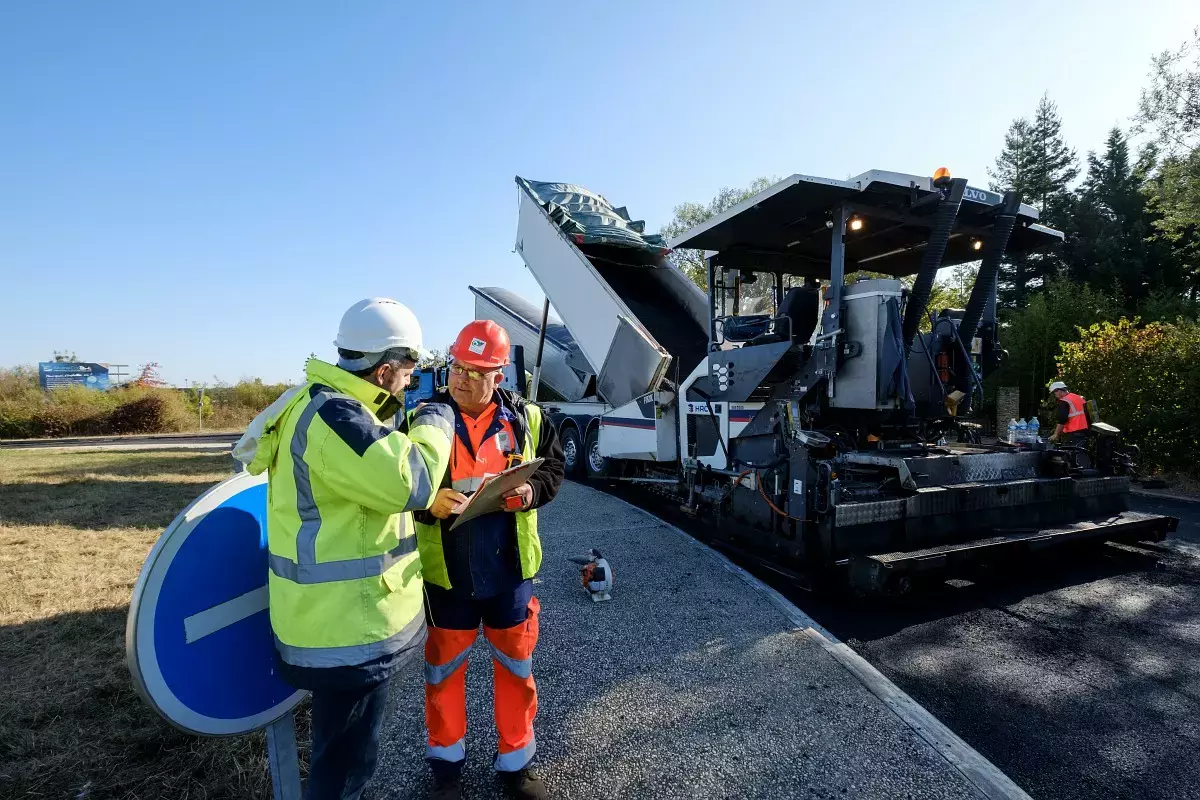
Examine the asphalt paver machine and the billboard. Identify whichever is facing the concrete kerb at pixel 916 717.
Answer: the billboard

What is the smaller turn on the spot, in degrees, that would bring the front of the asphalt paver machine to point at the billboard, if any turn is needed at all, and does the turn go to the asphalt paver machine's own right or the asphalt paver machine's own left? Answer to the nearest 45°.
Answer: approximately 45° to the asphalt paver machine's own left

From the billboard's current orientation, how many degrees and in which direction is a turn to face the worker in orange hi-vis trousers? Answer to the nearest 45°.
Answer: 0° — it already faces them

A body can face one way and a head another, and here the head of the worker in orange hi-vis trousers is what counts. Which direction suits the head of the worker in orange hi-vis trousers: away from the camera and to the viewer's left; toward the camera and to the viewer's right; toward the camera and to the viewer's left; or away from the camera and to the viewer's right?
toward the camera and to the viewer's left

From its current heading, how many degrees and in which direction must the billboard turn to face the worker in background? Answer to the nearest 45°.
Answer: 0° — it already faces them

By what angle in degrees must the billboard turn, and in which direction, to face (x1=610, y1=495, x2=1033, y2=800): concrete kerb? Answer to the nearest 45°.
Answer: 0° — it already faces it

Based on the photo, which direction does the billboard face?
toward the camera

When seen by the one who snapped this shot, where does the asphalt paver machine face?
facing away from the viewer and to the left of the viewer

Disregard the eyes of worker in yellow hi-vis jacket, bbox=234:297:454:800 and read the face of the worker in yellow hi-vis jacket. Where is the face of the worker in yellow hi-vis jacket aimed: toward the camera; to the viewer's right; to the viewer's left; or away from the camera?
to the viewer's right

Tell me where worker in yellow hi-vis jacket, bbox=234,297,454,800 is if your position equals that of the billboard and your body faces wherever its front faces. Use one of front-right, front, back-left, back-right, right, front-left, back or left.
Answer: front

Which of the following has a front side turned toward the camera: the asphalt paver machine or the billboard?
the billboard

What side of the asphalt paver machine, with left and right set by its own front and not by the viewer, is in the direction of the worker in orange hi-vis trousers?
left

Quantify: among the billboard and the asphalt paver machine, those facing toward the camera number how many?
1

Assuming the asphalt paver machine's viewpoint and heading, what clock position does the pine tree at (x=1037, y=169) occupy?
The pine tree is roughly at 2 o'clock from the asphalt paver machine.
